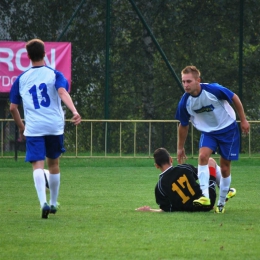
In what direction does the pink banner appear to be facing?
toward the camera

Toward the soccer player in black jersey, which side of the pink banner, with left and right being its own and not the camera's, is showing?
front

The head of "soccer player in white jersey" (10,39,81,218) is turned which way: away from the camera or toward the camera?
away from the camera

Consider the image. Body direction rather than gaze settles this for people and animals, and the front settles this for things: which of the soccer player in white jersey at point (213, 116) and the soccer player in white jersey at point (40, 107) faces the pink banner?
the soccer player in white jersey at point (40, 107)

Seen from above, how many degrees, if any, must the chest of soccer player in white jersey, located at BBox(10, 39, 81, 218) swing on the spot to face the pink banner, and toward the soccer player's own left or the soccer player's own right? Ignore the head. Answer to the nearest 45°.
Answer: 0° — they already face it

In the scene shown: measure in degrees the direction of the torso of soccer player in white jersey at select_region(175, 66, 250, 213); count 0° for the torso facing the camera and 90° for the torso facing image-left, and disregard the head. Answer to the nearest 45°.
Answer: approximately 45°

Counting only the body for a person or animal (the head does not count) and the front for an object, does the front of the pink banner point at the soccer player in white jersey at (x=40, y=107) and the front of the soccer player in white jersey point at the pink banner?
yes

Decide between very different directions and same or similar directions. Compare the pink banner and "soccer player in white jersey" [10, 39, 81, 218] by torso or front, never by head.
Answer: very different directions

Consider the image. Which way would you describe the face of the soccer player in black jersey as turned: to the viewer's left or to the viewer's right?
to the viewer's left

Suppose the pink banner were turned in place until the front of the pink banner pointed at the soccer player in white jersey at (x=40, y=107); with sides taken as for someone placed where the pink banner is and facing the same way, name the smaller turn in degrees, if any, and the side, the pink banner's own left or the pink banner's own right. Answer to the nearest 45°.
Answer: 0° — it already faces them

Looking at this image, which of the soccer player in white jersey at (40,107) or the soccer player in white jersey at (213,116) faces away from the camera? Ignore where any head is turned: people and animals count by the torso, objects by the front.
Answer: the soccer player in white jersey at (40,107)

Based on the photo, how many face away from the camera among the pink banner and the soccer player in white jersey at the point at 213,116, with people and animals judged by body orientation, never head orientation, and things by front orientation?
0

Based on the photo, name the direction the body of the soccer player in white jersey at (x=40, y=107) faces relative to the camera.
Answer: away from the camera

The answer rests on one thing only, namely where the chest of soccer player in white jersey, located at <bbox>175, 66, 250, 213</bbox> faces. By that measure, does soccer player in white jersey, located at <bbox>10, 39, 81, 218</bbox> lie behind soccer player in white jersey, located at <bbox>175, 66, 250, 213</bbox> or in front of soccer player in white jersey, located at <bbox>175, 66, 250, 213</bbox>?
in front
